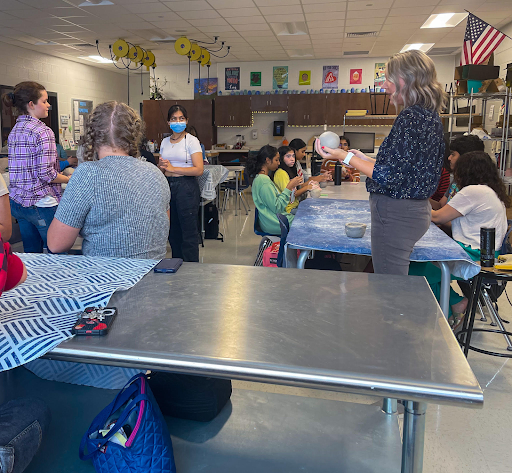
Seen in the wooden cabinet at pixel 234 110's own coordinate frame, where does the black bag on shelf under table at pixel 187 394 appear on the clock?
The black bag on shelf under table is roughly at 12 o'clock from the wooden cabinet.

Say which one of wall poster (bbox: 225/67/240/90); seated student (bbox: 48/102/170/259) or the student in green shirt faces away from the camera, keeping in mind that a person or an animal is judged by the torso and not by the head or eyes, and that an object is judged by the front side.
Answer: the seated student

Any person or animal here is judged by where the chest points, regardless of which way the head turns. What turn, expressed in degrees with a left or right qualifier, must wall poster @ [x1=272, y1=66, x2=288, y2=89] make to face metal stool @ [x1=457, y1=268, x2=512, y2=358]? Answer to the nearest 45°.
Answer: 0° — it already faces it

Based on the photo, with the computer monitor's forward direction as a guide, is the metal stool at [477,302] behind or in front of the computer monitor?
in front

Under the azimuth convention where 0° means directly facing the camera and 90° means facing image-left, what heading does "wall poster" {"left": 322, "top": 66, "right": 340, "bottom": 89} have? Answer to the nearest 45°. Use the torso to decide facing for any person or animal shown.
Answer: approximately 0°

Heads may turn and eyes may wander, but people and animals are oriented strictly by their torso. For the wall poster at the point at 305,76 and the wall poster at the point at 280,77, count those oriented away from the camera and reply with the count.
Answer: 0

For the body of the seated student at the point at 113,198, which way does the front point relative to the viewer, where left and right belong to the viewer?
facing away from the viewer

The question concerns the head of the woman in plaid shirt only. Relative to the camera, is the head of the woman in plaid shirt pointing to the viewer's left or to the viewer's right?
to the viewer's right
